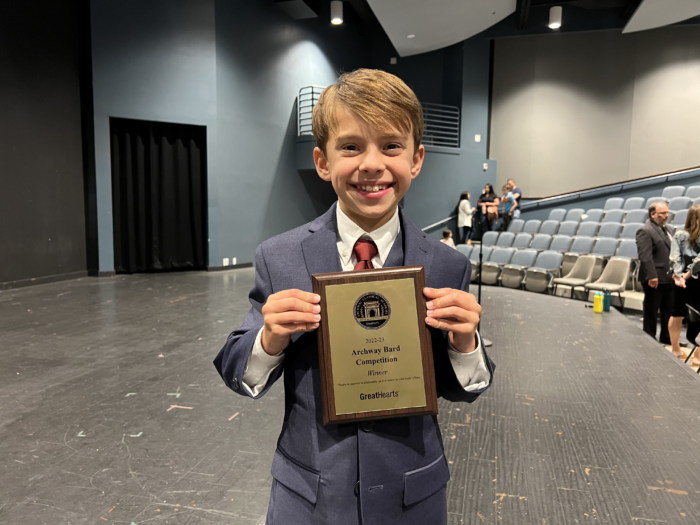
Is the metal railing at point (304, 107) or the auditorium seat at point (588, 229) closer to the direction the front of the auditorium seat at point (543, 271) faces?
the metal railing

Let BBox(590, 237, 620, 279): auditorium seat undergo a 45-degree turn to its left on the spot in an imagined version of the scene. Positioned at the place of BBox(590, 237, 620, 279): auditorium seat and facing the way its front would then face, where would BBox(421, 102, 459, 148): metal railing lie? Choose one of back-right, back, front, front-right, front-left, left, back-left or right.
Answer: back-right

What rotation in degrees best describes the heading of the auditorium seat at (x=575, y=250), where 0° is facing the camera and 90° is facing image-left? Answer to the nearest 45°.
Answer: approximately 45°

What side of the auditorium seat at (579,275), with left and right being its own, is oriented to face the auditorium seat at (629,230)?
back

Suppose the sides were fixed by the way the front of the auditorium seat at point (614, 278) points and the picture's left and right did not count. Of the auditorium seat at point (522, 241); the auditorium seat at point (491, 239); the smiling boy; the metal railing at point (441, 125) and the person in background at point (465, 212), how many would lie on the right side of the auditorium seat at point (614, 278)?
4

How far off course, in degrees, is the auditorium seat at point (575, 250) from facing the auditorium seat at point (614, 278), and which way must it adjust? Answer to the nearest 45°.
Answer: approximately 45° to its left

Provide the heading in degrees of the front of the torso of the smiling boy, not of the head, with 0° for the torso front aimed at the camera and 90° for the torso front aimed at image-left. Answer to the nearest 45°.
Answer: approximately 0°

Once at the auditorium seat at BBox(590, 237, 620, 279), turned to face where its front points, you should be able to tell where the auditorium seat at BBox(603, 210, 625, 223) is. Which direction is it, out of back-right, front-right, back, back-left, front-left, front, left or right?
back-right

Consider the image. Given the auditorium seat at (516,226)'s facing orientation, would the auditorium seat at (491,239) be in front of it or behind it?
in front

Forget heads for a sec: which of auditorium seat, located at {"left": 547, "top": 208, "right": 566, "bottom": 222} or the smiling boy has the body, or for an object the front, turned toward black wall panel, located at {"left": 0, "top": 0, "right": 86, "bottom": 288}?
the auditorium seat

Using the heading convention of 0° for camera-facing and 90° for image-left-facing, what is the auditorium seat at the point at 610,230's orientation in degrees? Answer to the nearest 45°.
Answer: approximately 45°

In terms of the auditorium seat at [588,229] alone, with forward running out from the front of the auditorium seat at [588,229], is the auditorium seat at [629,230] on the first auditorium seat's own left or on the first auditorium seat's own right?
on the first auditorium seat's own left

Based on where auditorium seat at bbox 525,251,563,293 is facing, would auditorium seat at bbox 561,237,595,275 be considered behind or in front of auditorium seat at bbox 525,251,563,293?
behind

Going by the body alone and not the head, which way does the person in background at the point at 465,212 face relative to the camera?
to the viewer's right

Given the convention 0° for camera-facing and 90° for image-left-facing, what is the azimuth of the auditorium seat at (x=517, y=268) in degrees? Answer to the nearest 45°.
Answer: approximately 45°
